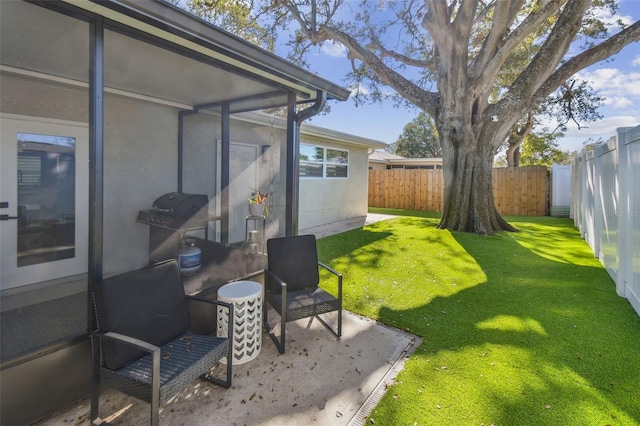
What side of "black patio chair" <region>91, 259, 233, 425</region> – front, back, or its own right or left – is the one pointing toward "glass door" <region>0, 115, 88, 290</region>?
back

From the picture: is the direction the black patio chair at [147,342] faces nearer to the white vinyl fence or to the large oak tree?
the white vinyl fence

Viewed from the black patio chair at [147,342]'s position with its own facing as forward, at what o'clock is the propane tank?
The propane tank is roughly at 8 o'clock from the black patio chair.

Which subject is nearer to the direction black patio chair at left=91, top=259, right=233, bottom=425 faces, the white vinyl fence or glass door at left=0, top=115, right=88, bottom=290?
the white vinyl fence

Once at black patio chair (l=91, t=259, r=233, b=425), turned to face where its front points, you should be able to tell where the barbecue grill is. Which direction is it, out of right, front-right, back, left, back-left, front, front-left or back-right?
back-left

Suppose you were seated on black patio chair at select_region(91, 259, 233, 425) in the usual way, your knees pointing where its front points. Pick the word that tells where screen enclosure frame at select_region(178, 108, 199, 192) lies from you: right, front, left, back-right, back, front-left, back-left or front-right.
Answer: back-left

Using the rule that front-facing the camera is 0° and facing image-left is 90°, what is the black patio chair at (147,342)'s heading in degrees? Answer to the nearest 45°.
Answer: approximately 315°

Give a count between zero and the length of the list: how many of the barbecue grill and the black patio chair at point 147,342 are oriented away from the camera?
0

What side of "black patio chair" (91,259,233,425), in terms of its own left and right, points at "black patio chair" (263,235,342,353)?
left
